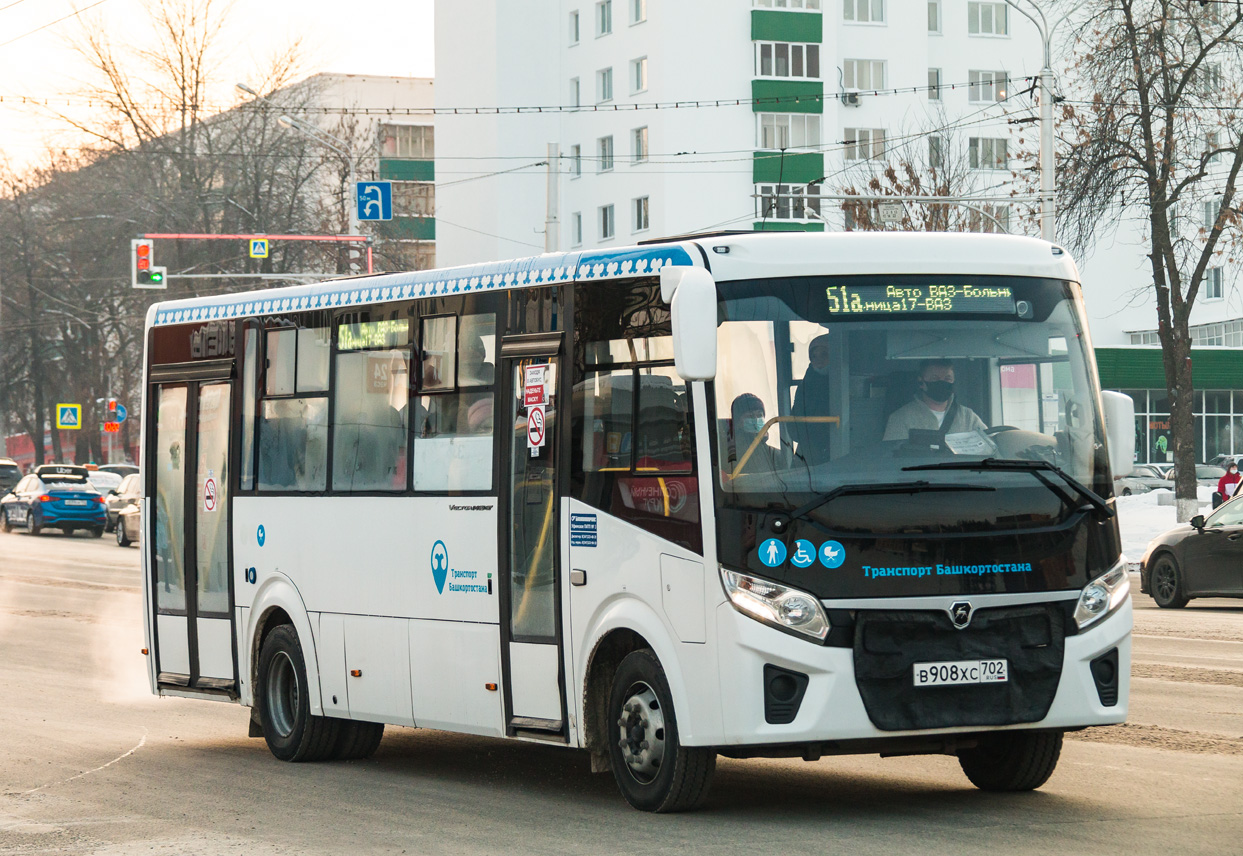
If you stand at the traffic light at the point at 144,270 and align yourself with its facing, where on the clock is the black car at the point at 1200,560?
The black car is roughly at 11 o'clock from the traffic light.

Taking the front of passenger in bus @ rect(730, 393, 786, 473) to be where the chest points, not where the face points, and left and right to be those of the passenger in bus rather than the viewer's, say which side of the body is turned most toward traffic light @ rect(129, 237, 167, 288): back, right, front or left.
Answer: back

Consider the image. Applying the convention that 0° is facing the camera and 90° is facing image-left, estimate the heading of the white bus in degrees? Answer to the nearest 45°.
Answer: approximately 315°

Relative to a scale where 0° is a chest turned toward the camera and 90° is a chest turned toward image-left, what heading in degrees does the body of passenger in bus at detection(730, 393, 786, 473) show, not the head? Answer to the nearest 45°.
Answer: approximately 315°

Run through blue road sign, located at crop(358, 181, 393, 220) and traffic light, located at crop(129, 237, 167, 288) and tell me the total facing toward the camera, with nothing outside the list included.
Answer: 2

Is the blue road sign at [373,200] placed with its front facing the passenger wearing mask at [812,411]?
yes

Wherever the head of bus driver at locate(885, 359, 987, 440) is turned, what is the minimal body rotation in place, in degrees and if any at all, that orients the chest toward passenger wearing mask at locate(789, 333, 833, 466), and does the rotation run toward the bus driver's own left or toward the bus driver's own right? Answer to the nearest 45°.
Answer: approximately 135° to the bus driver's own right

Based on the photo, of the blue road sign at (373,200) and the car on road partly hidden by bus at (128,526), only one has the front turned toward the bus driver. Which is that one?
the blue road sign
